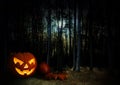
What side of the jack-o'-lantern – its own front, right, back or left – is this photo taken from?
front
